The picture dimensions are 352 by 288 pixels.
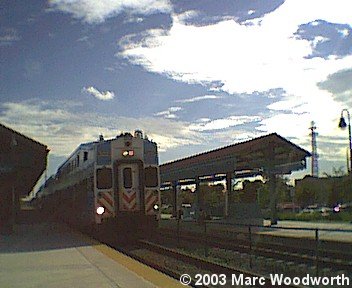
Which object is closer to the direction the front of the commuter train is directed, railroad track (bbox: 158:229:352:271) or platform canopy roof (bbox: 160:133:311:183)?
the railroad track

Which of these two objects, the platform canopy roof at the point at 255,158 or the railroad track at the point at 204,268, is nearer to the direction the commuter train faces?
the railroad track

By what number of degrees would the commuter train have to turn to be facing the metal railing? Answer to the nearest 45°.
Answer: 0° — it already faces it

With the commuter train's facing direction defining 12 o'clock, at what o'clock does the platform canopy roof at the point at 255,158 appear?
The platform canopy roof is roughly at 9 o'clock from the commuter train.

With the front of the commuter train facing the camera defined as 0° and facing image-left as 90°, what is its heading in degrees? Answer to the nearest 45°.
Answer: approximately 315°

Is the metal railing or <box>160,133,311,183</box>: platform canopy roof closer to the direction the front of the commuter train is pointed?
the metal railing
